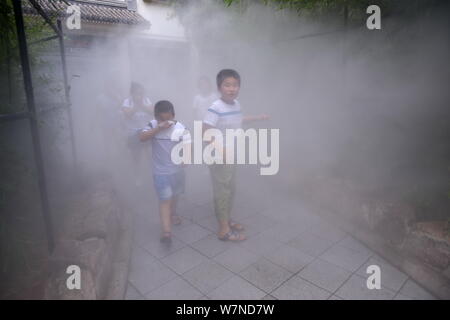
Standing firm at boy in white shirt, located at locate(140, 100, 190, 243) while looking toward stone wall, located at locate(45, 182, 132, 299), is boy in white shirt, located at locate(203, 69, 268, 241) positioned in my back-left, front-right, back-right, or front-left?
back-left

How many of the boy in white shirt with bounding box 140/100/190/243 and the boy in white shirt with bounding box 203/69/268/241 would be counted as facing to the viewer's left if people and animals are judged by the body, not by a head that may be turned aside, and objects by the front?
0

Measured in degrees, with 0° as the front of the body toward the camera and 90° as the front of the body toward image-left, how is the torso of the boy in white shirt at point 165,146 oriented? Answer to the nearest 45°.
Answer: approximately 0°

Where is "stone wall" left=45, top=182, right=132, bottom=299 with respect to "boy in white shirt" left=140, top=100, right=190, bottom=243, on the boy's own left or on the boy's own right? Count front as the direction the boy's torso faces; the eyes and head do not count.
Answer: on the boy's own right

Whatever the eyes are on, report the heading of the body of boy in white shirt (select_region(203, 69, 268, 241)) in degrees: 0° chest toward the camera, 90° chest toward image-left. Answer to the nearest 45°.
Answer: approximately 315°
